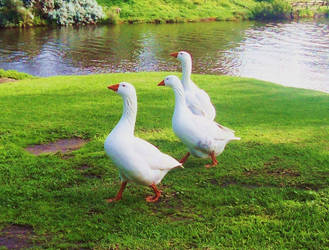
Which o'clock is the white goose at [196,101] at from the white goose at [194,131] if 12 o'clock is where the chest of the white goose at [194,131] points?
the white goose at [196,101] is roughly at 3 o'clock from the white goose at [194,131].

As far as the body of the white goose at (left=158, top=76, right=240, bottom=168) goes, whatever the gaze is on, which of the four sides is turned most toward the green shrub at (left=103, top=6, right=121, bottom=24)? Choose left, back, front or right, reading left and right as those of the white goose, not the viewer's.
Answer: right

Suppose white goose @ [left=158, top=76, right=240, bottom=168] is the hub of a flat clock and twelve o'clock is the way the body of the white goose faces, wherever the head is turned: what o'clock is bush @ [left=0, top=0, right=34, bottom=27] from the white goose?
The bush is roughly at 2 o'clock from the white goose.

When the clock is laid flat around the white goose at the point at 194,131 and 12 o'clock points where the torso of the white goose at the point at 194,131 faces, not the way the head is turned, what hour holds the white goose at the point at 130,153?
the white goose at the point at 130,153 is roughly at 10 o'clock from the white goose at the point at 194,131.

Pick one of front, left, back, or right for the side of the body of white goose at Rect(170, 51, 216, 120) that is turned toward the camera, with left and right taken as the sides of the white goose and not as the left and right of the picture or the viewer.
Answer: left

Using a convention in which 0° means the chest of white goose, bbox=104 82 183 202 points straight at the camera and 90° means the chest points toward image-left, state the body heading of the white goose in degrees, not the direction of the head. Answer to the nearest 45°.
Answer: approximately 90°

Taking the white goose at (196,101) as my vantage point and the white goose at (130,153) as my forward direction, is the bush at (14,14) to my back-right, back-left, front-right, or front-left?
back-right

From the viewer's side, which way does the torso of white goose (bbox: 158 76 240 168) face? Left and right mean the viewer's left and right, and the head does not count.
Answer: facing to the left of the viewer

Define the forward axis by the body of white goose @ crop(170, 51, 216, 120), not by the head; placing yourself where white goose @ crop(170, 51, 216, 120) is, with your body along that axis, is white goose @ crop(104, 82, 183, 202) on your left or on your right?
on your left

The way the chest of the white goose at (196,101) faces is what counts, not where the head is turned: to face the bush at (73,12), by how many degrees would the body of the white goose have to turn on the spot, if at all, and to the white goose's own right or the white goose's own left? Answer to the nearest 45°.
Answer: approximately 90° to the white goose's own right

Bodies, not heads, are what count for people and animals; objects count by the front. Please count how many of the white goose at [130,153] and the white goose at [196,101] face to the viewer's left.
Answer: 2

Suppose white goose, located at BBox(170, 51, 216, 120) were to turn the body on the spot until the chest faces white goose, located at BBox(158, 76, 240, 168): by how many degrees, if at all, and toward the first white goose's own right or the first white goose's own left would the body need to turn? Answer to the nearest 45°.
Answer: approximately 90° to the first white goose's own left
